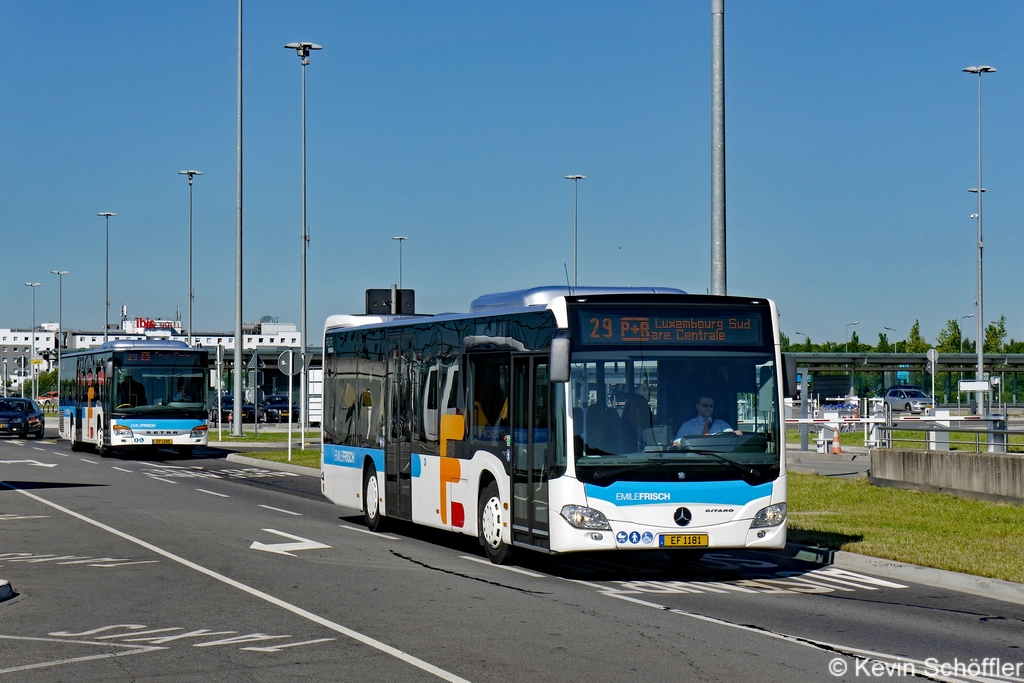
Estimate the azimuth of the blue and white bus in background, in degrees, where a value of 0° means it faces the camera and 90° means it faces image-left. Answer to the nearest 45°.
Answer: approximately 0°

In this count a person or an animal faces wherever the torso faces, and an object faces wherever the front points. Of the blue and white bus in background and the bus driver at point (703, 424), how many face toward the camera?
2

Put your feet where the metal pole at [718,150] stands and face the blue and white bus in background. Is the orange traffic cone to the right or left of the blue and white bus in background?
right

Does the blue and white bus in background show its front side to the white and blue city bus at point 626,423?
yes

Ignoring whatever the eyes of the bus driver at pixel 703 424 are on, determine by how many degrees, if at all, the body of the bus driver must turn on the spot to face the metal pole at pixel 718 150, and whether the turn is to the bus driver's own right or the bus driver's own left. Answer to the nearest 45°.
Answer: approximately 180°

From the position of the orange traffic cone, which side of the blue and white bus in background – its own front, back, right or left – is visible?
left
